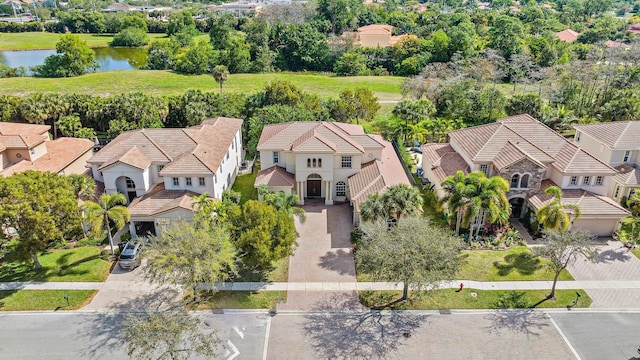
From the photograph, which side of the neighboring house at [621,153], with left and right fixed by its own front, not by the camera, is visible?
front

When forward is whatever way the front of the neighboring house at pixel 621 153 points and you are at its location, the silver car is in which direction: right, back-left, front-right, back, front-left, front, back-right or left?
front-right

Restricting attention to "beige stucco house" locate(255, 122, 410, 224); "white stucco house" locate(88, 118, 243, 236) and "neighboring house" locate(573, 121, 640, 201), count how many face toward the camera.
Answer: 3

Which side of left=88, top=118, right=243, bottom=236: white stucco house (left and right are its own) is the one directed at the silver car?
front

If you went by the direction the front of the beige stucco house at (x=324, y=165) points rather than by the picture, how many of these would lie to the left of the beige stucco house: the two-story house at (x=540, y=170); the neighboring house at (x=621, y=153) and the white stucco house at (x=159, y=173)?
2

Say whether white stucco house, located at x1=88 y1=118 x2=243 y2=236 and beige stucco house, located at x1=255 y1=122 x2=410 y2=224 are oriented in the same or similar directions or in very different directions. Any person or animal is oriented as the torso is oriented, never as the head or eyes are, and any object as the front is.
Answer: same or similar directions

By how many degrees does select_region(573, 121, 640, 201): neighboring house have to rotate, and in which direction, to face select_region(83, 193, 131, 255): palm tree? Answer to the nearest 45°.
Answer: approximately 45° to its right

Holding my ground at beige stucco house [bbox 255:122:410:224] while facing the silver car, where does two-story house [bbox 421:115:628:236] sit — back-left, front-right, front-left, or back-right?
back-left

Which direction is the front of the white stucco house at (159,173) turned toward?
toward the camera

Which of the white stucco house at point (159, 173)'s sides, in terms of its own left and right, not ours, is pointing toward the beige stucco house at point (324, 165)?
left

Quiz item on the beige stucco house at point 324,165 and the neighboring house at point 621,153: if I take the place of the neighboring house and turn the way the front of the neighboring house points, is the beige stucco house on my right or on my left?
on my right

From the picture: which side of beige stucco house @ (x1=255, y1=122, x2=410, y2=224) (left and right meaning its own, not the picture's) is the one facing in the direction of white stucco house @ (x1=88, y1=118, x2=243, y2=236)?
right

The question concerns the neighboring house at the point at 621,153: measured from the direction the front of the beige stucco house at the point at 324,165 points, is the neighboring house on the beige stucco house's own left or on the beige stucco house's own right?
on the beige stucco house's own left

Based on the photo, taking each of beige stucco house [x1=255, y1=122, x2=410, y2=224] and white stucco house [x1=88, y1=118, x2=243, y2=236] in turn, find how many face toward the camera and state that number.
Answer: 2

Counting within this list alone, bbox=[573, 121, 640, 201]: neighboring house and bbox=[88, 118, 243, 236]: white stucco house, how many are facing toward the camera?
2
